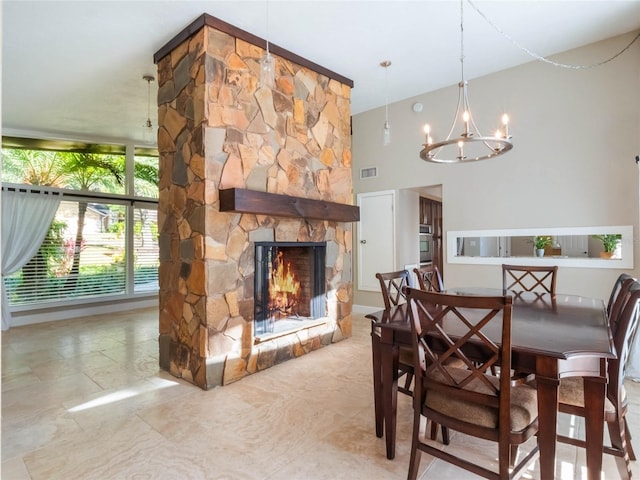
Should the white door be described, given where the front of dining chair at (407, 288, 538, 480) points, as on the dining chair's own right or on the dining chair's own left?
on the dining chair's own left

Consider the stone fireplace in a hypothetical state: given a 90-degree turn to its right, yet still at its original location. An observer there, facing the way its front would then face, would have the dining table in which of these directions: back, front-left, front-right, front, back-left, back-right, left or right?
left

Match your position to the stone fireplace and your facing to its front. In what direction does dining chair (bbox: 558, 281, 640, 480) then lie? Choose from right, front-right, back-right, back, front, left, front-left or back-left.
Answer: front

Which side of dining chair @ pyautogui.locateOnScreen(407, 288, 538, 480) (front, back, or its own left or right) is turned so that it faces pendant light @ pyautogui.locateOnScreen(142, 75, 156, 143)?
left

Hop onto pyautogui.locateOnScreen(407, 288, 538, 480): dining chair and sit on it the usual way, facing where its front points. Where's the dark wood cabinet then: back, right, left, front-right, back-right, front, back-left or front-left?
front-left

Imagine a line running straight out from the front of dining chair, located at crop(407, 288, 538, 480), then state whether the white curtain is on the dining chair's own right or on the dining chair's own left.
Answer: on the dining chair's own left

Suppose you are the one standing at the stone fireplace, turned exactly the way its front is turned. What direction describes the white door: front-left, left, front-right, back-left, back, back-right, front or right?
left

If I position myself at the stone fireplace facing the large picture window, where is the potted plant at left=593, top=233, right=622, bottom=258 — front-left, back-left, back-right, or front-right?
back-right

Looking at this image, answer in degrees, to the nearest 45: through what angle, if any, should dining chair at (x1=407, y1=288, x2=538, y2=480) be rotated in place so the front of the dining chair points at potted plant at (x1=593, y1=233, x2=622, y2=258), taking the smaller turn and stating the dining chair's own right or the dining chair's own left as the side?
0° — it already faces it

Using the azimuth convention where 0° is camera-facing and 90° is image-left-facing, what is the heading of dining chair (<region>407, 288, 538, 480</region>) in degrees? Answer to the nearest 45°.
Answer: approximately 225°

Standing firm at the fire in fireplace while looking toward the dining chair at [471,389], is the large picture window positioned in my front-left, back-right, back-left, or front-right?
back-right

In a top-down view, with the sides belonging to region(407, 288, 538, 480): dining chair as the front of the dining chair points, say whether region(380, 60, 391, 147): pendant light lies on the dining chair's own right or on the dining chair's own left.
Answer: on the dining chair's own left

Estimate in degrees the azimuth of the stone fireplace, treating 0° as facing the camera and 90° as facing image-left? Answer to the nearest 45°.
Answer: approximately 315°

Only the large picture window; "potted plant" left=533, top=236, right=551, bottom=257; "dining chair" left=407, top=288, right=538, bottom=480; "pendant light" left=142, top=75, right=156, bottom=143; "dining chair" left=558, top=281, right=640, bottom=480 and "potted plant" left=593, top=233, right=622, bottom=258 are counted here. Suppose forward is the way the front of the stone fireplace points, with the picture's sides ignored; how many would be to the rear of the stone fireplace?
2
